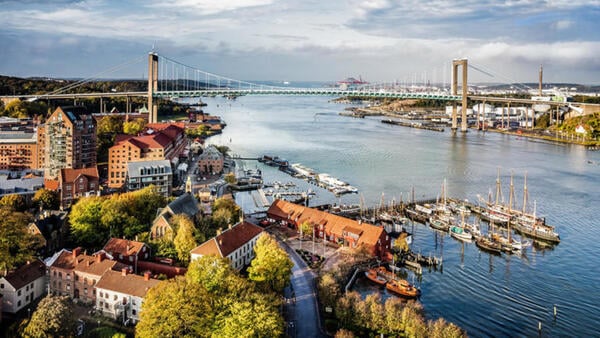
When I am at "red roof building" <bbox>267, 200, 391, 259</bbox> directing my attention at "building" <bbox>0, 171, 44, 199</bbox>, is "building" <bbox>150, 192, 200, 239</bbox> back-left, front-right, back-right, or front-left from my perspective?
front-left

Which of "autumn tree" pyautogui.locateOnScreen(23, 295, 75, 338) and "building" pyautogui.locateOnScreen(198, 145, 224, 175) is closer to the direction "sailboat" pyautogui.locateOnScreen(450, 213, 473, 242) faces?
the autumn tree

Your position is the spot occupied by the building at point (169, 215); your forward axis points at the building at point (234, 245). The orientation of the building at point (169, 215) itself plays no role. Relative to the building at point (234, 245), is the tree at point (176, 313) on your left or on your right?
right

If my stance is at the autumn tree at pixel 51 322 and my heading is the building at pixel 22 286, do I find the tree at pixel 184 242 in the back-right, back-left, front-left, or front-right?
front-right

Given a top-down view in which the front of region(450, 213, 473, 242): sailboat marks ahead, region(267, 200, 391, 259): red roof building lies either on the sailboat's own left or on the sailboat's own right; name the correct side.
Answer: on the sailboat's own right
